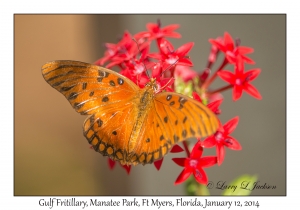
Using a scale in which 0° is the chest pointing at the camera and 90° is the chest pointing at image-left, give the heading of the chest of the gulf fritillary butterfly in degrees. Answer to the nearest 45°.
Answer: approximately 180°
